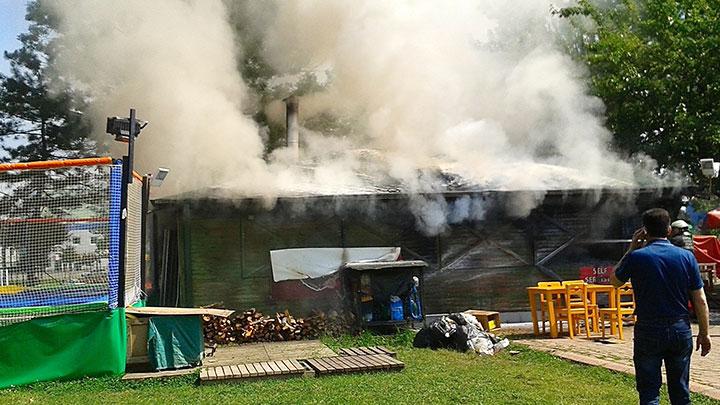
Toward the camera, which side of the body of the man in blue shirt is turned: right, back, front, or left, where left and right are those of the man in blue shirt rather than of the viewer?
back

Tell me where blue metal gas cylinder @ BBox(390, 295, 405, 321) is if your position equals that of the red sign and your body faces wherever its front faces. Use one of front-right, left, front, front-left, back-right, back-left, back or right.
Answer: front-right

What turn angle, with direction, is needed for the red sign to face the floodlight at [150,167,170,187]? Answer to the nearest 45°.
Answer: approximately 45° to its right

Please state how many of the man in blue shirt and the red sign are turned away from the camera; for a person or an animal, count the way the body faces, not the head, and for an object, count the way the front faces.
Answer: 1

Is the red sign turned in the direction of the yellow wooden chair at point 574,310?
yes

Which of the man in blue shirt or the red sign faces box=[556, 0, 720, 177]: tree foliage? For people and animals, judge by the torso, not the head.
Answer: the man in blue shirt

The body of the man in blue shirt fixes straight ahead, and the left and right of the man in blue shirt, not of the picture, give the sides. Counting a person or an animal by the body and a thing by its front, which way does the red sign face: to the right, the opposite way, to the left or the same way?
the opposite way

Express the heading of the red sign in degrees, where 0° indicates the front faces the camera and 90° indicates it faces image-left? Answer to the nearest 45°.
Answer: approximately 0°

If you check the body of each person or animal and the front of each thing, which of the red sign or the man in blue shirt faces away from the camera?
the man in blue shirt

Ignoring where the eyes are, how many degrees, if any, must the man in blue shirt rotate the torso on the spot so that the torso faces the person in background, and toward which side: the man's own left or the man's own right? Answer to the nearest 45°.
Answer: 0° — they already face them

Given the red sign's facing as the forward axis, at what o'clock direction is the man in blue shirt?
The man in blue shirt is roughly at 12 o'clock from the red sign.
